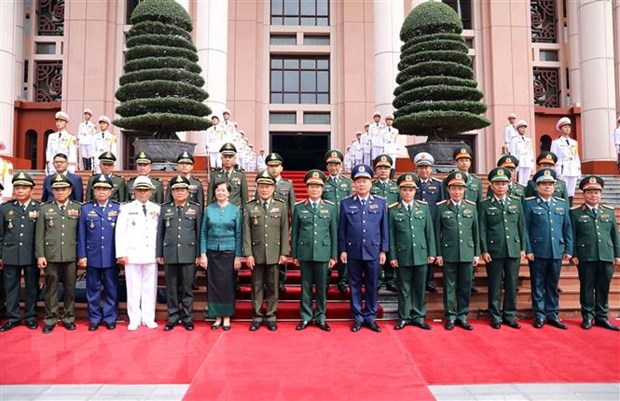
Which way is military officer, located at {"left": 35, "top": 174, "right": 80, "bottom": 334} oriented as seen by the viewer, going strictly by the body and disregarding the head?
toward the camera

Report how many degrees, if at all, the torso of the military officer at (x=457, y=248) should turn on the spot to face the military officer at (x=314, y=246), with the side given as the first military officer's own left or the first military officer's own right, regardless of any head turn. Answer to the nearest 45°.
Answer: approximately 90° to the first military officer's own right

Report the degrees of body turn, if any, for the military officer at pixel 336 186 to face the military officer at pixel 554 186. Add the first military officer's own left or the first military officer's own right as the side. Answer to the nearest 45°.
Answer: approximately 90° to the first military officer's own left

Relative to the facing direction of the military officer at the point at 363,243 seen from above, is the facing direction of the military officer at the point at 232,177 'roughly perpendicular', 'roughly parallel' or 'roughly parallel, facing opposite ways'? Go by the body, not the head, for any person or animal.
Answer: roughly parallel

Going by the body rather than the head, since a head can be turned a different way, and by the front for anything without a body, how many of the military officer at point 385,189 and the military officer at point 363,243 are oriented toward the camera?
2

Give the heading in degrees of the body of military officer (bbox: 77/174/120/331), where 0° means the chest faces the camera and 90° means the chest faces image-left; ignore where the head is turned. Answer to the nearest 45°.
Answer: approximately 0°

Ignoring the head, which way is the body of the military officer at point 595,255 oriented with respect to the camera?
toward the camera

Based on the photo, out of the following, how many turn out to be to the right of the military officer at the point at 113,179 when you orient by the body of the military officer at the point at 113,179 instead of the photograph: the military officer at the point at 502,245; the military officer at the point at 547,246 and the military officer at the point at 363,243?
0

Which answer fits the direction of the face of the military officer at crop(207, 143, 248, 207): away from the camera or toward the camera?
toward the camera

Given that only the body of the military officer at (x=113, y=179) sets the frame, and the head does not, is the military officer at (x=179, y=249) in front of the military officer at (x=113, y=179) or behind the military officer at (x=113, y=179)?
in front

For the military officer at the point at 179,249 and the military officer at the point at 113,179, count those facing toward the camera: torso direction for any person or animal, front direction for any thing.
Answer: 2

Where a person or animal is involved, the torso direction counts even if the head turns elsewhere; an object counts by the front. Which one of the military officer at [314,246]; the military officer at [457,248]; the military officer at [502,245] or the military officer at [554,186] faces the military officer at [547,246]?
the military officer at [554,186]

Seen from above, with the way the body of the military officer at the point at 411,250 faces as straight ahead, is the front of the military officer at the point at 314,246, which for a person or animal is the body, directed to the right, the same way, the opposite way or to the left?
the same way

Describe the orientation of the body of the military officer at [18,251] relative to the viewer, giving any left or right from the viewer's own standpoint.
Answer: facing the viewer

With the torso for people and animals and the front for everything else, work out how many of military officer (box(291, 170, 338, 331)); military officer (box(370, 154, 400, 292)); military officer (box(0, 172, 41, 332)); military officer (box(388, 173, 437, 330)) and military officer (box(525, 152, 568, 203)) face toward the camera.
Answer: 5

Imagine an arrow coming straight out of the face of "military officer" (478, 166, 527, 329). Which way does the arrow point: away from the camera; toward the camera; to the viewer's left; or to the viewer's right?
toward the camera
